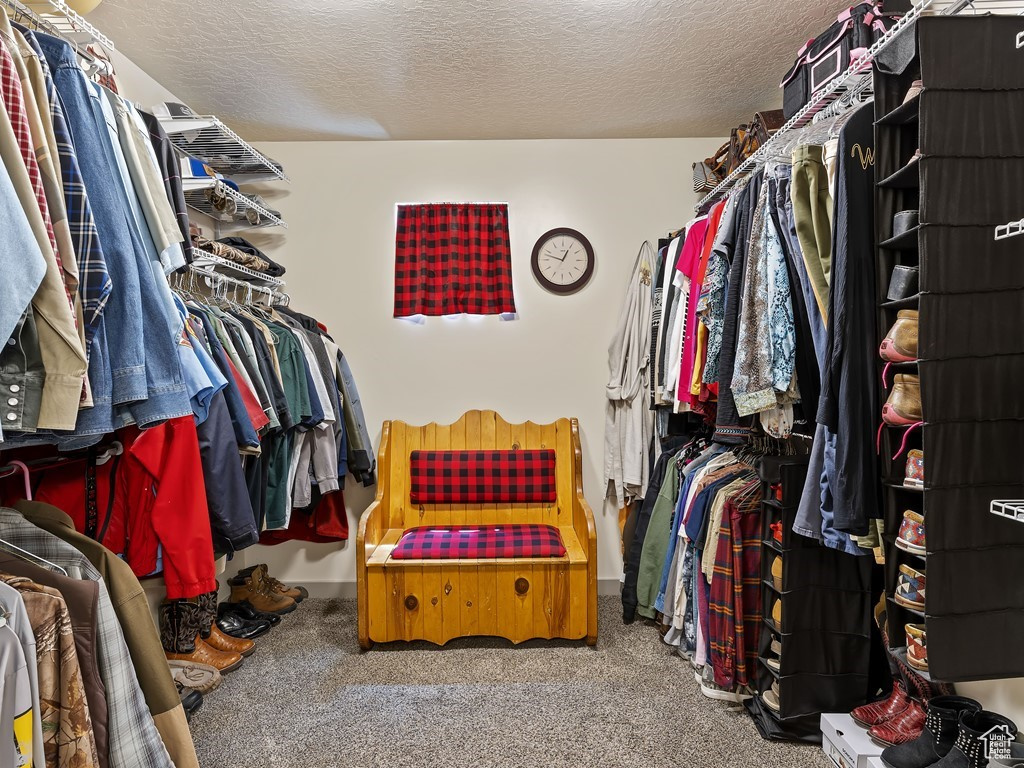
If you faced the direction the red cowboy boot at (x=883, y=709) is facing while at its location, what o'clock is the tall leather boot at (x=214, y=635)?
The tall leather boot is roughly at 1 o'clock from the red cowboy boot.

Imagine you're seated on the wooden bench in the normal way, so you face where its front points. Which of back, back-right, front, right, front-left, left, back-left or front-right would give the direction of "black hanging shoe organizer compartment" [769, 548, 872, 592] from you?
front-left

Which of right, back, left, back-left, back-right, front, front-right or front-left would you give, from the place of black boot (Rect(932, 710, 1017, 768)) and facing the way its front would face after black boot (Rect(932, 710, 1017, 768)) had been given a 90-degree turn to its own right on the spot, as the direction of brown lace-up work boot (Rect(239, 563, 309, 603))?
front-left

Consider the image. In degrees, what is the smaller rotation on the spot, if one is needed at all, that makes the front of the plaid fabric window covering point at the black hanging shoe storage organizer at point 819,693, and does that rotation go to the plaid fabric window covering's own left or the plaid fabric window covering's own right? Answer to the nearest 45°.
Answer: approximately 45° to the plaid fabric window covering's own left

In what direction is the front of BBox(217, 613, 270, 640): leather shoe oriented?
to the viewer's right

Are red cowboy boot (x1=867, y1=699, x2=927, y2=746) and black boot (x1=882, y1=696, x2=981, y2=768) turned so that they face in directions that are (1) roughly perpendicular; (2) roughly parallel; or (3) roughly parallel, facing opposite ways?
roughly parallel

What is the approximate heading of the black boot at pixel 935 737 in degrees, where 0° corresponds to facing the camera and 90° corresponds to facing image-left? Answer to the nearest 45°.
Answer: approximately 45°

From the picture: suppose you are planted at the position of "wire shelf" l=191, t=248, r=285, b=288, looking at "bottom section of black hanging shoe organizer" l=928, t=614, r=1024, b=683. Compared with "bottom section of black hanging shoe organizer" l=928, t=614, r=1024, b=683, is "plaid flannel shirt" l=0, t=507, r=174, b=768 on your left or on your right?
right

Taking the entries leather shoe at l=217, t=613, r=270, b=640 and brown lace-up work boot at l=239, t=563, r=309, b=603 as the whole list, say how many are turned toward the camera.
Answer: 0

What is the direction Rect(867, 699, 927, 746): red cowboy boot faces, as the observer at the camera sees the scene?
facing the viewer and to the left of the viewer

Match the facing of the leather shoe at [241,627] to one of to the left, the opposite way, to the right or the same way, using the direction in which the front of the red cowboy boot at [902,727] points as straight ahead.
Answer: the opposite way

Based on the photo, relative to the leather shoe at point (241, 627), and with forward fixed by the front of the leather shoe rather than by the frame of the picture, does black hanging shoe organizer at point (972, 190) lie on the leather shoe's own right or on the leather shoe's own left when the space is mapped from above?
on the leather shoe's own right

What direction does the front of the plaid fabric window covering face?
toward the camera

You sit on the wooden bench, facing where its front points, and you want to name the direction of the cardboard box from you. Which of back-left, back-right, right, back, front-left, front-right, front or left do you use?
front-left

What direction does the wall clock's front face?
toward the camera

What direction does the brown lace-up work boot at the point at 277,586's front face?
to the viewer's right
